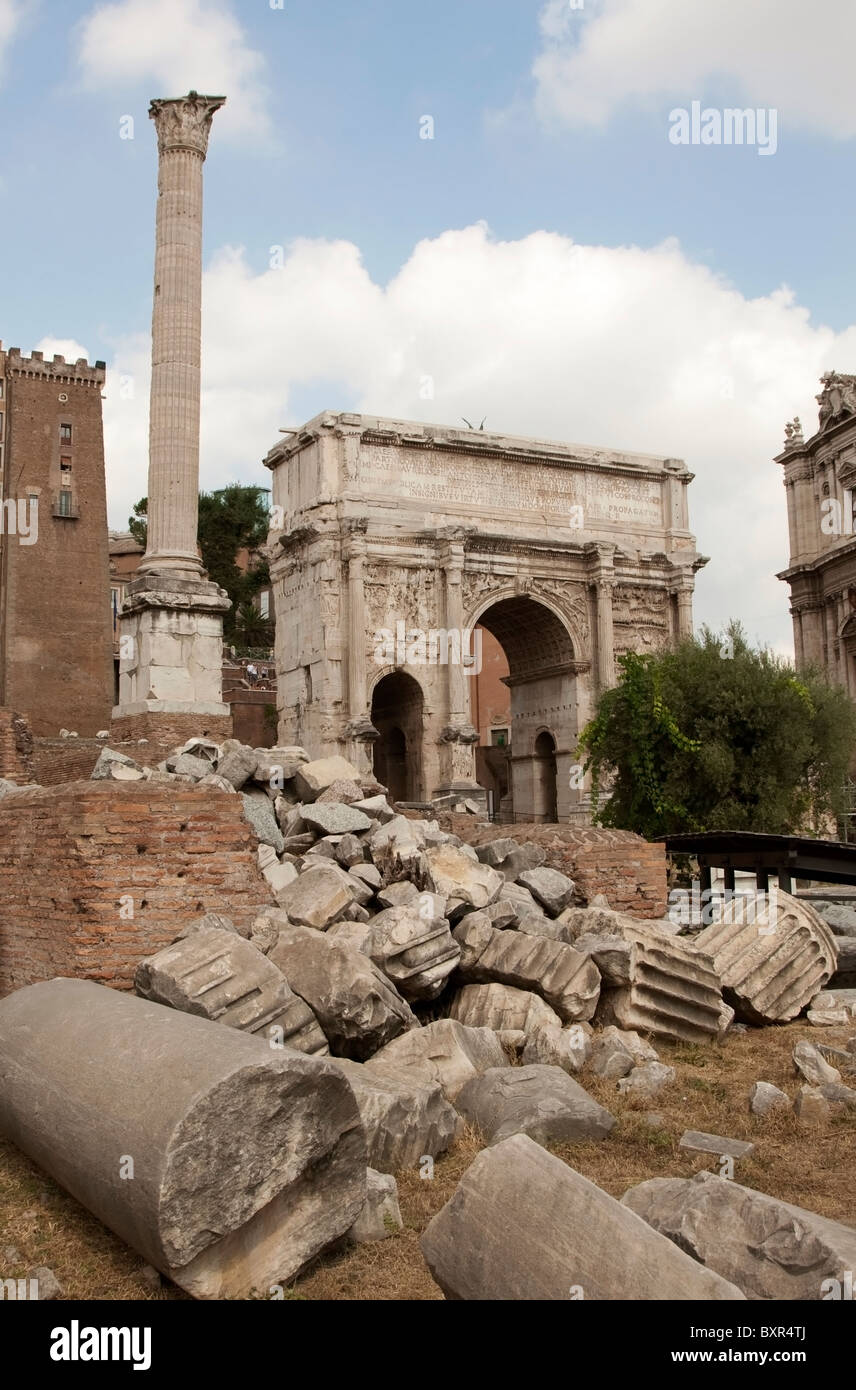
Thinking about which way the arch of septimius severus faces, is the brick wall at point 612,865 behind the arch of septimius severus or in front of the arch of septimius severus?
in front

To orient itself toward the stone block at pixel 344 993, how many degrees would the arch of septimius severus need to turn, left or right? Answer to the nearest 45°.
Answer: approximately 45° to its right

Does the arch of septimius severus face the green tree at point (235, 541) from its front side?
no

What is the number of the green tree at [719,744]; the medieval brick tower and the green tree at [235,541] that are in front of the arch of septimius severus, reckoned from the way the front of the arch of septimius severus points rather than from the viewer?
1

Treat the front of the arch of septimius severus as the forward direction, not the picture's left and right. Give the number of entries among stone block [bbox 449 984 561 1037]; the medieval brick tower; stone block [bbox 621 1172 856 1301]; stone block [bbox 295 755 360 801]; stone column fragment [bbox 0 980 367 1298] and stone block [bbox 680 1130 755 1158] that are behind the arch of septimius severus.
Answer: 1

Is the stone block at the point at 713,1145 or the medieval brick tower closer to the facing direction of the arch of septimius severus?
the stone block

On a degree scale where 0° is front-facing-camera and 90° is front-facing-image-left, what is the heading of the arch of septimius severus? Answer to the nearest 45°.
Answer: approximately 315°

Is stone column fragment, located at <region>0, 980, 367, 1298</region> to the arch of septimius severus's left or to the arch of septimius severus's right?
on its right

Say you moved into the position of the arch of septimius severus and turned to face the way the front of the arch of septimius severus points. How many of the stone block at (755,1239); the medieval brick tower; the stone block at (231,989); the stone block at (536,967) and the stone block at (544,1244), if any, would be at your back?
1

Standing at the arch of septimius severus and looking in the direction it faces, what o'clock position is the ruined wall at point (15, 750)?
The ruined wall is roughly at 2 o'clock from the arch of septimius severus.

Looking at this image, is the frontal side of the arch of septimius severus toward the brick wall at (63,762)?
no

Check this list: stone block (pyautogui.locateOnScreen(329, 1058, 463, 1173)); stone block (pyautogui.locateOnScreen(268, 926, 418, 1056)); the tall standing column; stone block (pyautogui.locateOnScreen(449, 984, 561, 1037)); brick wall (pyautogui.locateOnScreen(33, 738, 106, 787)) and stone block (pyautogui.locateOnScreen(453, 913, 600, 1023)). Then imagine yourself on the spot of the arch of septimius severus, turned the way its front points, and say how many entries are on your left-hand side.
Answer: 0

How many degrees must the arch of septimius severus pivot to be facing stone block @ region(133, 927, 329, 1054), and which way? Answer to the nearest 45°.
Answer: approximately 45° to its right

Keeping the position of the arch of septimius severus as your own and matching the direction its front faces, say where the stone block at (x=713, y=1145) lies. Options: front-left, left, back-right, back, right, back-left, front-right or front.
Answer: front-right

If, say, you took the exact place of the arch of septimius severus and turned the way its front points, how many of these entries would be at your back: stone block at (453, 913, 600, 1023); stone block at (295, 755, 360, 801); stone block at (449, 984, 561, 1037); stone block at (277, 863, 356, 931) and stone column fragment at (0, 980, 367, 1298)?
0

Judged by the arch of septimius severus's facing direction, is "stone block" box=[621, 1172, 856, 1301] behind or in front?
in front

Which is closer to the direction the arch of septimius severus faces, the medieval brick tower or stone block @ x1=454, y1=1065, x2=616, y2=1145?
the stone block

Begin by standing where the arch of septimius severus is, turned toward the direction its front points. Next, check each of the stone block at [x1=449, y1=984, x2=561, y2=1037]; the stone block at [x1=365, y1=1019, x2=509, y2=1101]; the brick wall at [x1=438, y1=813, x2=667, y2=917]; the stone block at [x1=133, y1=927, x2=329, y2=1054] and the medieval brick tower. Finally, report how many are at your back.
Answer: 1
